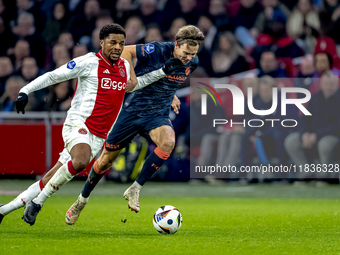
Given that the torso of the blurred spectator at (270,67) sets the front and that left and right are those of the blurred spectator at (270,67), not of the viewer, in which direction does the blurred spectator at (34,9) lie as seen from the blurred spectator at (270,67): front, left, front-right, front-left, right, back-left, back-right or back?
right

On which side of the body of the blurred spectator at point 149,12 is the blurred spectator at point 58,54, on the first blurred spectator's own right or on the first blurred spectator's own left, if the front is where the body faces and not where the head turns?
on the first blurred spectator's own right

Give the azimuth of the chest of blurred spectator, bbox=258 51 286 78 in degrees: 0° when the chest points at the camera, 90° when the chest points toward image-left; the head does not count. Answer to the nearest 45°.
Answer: approximately 0°

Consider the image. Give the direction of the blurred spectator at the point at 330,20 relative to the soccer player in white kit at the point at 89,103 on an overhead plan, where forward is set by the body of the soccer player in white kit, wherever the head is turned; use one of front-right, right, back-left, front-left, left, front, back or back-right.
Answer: left

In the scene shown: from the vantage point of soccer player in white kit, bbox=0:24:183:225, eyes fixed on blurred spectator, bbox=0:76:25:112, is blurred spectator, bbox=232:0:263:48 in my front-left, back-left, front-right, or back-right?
front-right

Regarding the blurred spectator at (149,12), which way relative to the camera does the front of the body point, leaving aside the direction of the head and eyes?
toward the camera

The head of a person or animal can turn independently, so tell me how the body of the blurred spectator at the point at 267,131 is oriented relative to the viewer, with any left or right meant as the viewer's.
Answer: facing the viewer

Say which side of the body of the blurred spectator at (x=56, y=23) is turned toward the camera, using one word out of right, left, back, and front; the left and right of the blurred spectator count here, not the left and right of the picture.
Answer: front

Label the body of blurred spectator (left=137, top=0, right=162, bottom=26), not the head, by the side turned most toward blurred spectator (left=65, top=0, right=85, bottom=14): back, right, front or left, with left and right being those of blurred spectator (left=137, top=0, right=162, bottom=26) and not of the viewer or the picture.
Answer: right

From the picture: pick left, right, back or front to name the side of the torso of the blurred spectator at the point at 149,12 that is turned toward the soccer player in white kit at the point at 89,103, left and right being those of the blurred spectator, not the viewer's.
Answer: front

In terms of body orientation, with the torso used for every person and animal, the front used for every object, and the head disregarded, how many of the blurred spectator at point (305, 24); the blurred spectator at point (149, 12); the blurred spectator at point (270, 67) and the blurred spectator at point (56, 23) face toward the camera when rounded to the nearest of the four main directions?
4

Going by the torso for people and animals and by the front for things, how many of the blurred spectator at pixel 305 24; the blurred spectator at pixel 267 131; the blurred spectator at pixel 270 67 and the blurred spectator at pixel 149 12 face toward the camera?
4

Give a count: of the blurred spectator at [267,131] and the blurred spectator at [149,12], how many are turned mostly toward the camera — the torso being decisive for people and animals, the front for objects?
2

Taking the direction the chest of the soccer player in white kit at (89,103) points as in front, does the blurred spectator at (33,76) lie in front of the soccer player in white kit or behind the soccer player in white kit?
behind
